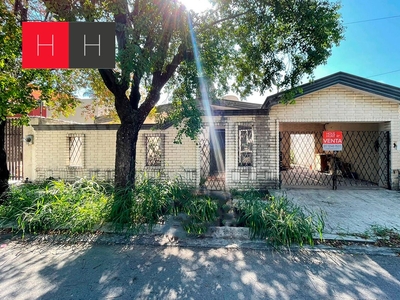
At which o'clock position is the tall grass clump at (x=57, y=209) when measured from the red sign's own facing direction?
The tall grass clump is roughly at 1 o'clock from the red sign.

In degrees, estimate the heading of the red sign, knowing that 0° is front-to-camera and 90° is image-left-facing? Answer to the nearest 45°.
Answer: approximately 0°

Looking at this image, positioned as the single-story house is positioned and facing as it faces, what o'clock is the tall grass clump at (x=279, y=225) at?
The tall grass clump is roughly at 12 o'clock from the single-story house.

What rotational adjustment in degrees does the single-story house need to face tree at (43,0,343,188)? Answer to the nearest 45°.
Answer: approximately 45° to its right

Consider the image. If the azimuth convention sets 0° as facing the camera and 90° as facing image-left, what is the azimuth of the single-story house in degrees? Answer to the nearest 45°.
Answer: approximately 0°

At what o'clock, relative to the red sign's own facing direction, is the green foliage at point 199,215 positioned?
The green foliage is roughly at 1 o'clock from the red sign.

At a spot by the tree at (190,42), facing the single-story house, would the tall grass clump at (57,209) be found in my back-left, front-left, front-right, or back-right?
back-left
